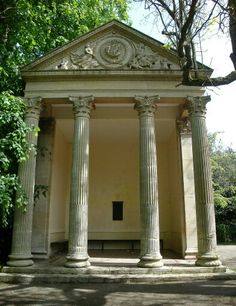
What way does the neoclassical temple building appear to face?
toward the camera
